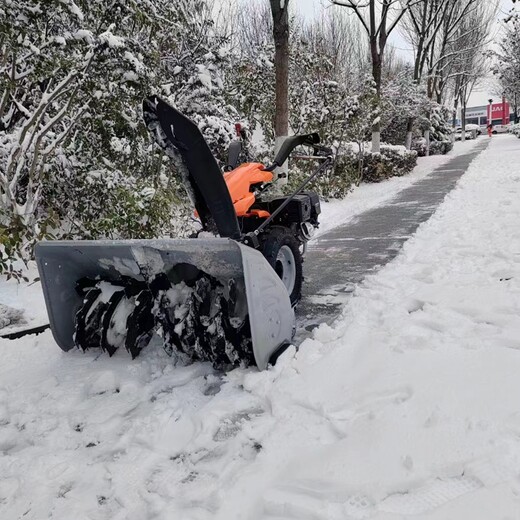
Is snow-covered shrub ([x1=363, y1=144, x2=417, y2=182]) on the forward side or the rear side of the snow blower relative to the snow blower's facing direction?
on the rear side

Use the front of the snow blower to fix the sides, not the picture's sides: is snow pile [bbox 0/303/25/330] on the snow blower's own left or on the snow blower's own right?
on the snow blower's own right

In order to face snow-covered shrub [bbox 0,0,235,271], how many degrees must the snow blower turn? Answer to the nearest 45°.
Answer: approximately 135° to its right

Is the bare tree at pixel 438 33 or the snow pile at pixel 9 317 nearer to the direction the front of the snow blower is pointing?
the snow pile

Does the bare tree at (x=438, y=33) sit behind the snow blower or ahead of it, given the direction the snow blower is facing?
behind

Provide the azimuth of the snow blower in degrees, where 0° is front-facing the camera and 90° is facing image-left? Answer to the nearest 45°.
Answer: approximately 45°

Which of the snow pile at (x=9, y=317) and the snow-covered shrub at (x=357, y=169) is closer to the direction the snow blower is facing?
the snow pile

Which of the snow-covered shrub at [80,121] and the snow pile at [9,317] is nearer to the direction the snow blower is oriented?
the snow pile
